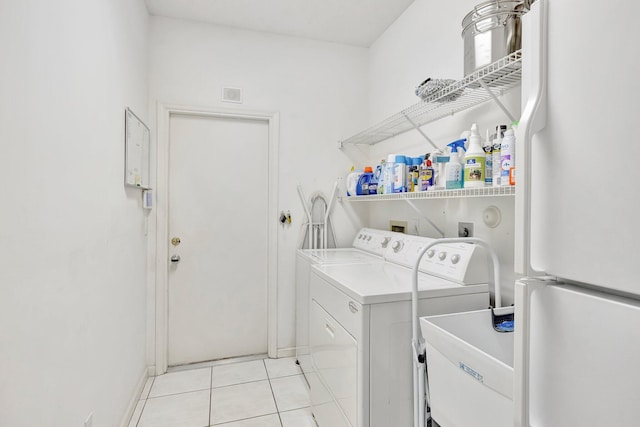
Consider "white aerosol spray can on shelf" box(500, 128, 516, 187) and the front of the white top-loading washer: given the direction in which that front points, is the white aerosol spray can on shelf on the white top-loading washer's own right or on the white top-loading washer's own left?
on the white top-loading washer's own left

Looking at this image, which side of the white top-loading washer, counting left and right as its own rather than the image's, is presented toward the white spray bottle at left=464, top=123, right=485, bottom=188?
left

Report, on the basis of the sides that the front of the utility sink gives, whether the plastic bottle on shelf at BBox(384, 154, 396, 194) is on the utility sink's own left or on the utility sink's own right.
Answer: on the utility sink's own right

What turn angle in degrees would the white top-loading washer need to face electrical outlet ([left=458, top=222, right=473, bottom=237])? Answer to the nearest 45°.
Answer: approximately 90° to its left

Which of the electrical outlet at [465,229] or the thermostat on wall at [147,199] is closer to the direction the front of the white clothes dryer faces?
the thermostat on wall

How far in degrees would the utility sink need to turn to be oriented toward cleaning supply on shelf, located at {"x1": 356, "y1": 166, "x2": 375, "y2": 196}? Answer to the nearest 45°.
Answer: approximately 90° to its right

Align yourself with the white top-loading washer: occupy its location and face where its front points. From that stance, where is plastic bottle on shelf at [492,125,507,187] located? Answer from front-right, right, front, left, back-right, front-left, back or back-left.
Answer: left

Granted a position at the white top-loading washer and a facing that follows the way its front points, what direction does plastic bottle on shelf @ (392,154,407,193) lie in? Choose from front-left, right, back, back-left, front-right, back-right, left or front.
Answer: left
